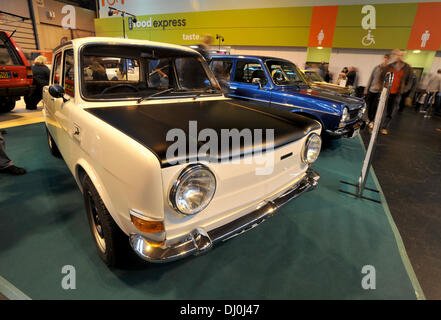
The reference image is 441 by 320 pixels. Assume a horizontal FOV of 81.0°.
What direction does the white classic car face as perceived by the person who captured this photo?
facing the viewer and to the right of the viewer

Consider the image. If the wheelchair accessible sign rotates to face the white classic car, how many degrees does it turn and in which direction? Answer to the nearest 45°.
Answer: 0° — it already faces it

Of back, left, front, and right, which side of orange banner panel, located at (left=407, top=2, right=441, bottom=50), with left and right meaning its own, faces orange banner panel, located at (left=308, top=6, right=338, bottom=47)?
right

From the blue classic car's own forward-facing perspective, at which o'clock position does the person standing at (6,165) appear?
The person standing is roughly at 3 o'clock from the blue classic car.

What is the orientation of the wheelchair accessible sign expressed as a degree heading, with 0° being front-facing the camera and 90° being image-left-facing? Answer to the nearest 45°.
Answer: approximately 0°

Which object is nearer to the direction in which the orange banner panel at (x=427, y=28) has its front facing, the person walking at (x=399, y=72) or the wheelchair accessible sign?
the person walking

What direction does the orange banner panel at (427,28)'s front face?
toward the camera

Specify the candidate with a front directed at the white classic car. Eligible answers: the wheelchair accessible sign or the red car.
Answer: the wheelchair accessible sign

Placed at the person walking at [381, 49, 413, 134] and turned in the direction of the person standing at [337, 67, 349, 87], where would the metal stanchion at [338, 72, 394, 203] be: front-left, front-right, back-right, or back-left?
back-left

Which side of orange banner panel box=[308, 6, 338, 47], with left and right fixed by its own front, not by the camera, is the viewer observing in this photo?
front

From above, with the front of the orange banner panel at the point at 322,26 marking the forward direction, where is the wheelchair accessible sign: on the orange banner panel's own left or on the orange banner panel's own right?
on the orange banner panel's own left
